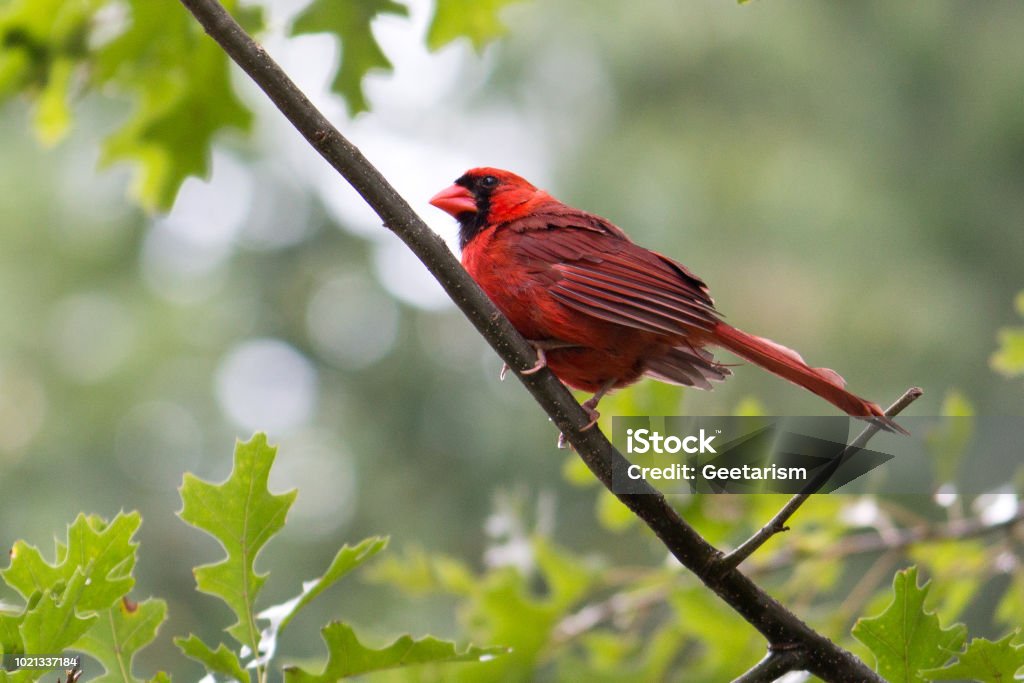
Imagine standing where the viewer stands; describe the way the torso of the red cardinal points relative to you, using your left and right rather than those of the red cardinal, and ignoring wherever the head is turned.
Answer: facing to the left of the viewer
